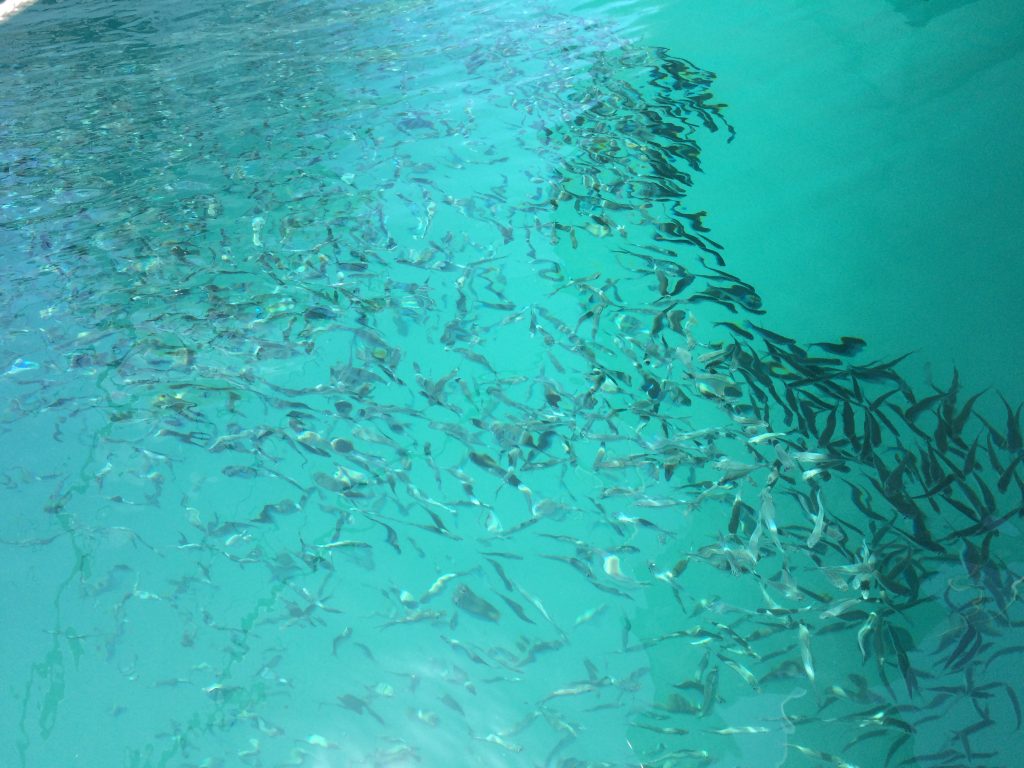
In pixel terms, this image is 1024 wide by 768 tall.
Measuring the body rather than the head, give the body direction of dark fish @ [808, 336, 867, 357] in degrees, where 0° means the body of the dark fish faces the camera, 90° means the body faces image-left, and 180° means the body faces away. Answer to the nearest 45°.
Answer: approximately 270°
